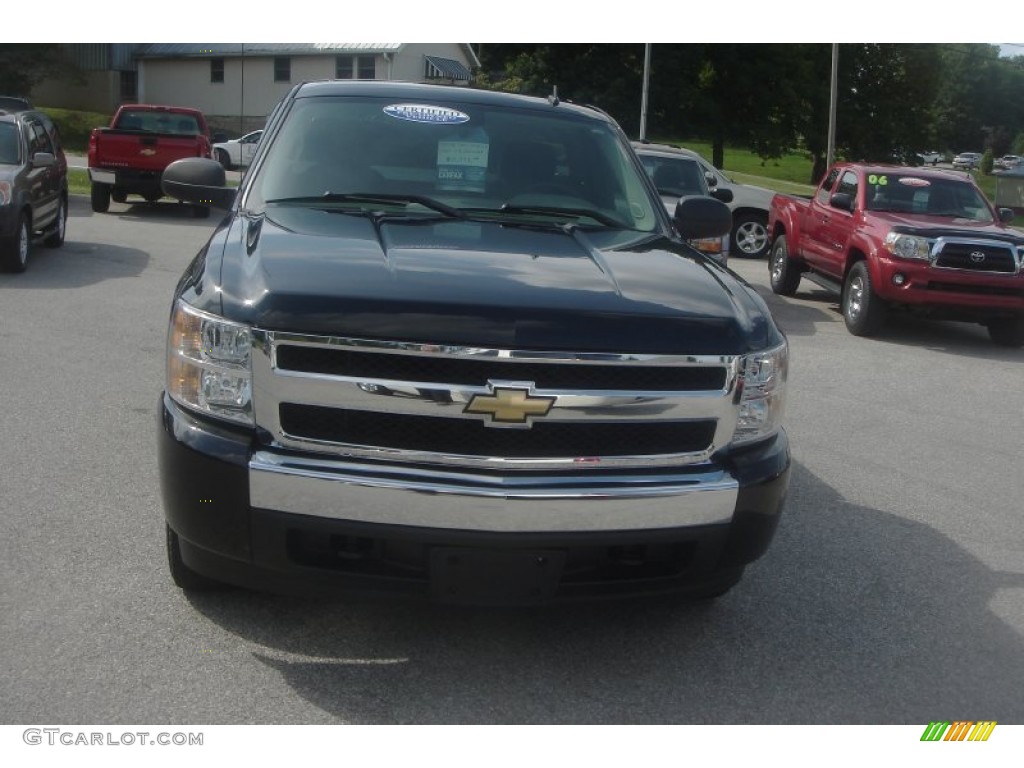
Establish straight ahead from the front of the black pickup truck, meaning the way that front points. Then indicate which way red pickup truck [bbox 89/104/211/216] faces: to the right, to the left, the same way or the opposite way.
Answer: the opposite way

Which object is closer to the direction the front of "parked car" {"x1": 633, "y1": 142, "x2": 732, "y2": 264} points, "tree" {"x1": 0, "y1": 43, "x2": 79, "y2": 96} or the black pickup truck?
the black pickup truck

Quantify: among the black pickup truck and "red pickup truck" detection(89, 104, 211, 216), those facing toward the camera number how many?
1

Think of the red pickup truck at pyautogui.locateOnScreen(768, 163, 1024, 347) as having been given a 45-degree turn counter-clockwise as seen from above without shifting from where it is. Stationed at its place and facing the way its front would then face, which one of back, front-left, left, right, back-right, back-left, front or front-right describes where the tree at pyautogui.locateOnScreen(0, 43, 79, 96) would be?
back-left

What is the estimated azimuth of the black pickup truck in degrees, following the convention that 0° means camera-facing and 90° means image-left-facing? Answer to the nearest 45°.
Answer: approximately 0°

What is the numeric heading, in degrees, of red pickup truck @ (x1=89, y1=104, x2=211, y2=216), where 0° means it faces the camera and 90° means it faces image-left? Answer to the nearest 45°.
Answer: approximately 180°
